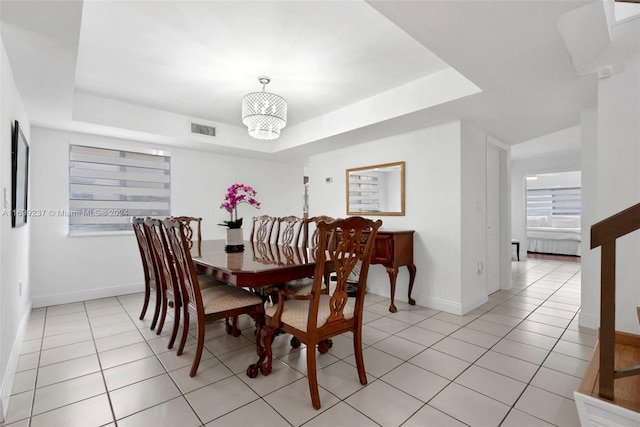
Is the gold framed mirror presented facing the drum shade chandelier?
yes

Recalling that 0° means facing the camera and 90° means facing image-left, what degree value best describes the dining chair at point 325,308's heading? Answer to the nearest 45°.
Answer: approximately 135°

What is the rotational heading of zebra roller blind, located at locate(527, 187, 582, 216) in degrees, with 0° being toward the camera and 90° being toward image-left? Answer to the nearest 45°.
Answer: approximately 0°

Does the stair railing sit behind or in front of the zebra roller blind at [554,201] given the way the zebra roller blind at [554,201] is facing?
in front

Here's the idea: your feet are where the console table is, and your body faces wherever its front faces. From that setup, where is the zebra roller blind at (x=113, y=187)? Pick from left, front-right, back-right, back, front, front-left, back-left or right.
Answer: front-right

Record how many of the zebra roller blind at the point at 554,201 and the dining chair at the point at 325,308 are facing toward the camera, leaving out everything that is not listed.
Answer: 1

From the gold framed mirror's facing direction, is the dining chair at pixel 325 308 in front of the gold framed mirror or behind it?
in front

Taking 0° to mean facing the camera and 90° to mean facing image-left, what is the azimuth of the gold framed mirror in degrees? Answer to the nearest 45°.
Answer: approximately 45°
